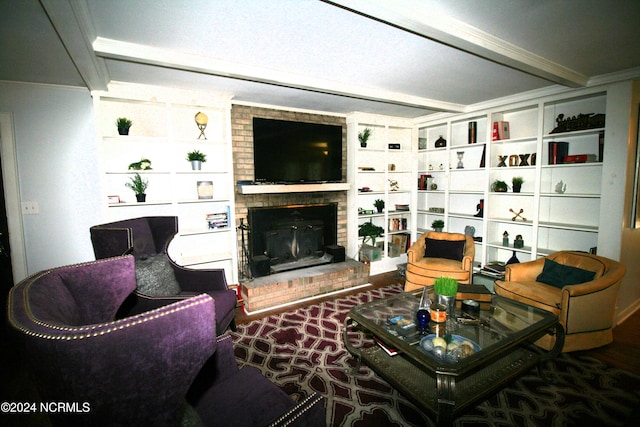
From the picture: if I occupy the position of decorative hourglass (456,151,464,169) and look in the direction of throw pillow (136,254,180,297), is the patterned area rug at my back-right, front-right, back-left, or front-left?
front-left

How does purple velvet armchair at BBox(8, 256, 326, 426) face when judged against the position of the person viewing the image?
facing away from the viewer and to the right of the viewer

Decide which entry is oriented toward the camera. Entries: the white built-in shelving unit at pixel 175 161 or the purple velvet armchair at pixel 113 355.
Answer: the white built-in shelving unit

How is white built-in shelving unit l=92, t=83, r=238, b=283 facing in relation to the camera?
toward the camera

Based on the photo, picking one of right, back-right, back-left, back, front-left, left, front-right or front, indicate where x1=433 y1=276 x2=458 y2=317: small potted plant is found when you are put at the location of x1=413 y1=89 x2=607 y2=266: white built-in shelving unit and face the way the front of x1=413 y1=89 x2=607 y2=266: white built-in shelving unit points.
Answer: front-left

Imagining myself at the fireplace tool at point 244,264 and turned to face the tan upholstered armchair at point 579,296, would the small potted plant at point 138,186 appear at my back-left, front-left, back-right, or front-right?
back-right

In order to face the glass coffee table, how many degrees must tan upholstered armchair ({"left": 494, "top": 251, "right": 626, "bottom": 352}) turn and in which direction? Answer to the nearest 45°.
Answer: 0° — it already faces it

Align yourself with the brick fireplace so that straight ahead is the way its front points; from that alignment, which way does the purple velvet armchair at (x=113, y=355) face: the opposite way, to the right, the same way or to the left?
to the left

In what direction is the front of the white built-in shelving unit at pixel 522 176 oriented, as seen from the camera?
facing the viewer and to the left of the viewer

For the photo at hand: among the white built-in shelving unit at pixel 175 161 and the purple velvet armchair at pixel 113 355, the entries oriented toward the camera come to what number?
1

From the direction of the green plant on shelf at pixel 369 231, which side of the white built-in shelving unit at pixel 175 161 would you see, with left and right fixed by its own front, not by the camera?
left

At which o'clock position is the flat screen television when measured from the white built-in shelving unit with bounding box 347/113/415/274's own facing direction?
The flat screen television is roughly at 3 o'clock from the white built-in shelving unit.

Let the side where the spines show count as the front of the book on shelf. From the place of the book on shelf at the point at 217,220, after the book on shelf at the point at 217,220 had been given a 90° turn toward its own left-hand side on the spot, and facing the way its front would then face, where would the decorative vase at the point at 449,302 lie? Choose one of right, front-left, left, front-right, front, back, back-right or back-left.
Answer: front-right
